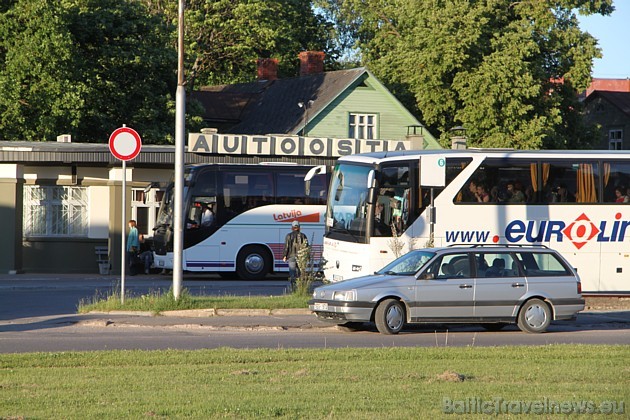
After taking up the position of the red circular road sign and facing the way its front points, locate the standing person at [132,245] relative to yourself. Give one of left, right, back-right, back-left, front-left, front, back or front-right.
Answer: back

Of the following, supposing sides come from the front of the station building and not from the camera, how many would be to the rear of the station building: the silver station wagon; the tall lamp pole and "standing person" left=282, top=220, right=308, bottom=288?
0

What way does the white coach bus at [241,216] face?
to the viewer's left

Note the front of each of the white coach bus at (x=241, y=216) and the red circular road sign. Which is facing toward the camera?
the red circular road sign

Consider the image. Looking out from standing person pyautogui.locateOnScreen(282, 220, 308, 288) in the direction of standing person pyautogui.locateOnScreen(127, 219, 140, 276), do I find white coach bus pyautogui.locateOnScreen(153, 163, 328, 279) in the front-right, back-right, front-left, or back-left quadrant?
front-right

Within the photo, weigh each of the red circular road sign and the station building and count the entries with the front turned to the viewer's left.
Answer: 0

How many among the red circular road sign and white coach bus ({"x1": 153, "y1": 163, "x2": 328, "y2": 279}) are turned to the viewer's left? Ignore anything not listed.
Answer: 1

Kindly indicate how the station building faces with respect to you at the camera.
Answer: facing the viewer

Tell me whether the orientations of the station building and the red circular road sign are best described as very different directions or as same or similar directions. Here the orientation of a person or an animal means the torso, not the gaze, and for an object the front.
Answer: same or similar directions

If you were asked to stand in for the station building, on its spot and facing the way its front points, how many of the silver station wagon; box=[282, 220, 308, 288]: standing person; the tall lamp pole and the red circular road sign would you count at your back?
0

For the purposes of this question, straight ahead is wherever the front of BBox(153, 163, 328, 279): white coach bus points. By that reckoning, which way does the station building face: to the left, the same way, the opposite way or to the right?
to the left

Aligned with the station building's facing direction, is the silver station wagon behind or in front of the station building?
in front

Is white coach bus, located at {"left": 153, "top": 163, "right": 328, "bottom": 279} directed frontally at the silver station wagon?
no

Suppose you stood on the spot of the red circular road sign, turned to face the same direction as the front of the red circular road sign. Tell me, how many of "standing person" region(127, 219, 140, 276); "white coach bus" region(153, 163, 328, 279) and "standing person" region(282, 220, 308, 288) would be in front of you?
0

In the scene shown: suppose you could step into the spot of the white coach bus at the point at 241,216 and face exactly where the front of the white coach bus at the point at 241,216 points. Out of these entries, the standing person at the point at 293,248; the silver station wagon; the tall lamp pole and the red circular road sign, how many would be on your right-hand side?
0

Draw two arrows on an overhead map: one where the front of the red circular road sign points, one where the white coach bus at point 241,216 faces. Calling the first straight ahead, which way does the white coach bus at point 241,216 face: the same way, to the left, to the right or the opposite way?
to the right

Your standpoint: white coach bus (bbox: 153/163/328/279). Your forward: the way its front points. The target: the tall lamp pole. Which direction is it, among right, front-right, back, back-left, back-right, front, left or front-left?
left

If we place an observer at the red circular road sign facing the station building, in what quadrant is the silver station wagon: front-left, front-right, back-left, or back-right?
back-right
